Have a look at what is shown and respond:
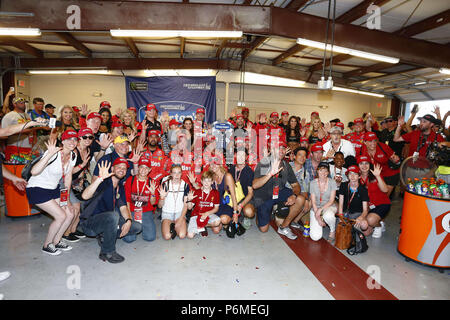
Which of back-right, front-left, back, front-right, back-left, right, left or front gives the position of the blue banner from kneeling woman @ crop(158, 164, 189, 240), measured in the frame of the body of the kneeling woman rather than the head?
back

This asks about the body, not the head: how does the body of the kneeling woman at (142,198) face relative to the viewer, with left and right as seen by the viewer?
facing the viewer

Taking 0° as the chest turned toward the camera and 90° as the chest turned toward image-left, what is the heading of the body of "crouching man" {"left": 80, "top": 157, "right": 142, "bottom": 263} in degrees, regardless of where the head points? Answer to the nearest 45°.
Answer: approximately 315°

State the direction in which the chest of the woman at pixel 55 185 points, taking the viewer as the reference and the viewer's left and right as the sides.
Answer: facing the viewer and to the right of the viewer

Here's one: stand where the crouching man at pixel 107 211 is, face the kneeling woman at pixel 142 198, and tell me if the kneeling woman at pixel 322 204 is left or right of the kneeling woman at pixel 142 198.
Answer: right

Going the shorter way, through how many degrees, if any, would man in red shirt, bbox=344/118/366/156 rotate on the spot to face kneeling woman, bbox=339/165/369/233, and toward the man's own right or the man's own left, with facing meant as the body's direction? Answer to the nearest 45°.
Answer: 0° — they already face them

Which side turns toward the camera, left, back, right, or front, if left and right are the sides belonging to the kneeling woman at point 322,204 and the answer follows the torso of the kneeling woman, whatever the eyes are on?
front

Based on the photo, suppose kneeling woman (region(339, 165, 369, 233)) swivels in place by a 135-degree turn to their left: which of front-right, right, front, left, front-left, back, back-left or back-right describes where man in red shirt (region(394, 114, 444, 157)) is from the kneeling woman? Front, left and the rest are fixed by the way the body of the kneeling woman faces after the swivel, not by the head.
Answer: front

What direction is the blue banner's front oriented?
toward the camera

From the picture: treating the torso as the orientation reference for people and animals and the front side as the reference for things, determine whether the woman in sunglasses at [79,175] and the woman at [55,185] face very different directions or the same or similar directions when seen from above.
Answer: same or similar directions

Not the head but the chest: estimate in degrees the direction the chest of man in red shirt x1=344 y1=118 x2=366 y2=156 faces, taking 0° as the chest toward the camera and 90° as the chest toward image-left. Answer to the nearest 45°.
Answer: approximately 0°

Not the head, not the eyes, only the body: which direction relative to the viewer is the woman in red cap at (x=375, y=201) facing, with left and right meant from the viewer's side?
facing the viewer and to the left of the viewer

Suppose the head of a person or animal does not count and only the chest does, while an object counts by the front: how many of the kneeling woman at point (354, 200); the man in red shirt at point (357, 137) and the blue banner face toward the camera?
3

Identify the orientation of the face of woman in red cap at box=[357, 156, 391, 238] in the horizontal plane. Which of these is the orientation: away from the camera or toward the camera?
toward the camera

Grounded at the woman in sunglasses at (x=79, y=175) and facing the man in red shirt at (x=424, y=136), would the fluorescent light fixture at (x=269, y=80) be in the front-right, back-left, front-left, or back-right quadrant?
front-left

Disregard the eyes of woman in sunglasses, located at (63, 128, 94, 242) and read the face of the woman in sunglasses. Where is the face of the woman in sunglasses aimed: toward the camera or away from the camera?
toward the camera

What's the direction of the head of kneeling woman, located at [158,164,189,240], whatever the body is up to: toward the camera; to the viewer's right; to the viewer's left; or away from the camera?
toward the camera
